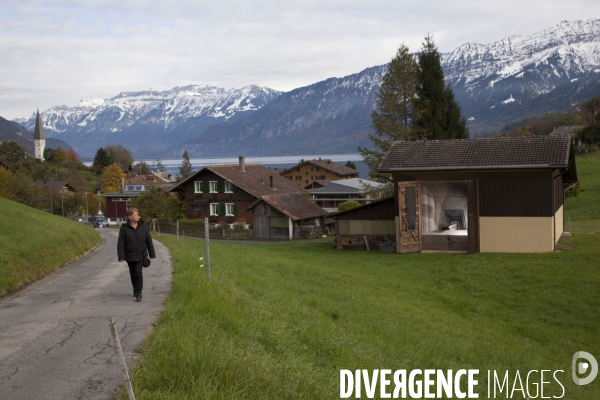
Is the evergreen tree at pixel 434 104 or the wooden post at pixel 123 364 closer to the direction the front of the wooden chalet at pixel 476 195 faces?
the wooden post

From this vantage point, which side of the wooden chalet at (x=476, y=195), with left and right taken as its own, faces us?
front

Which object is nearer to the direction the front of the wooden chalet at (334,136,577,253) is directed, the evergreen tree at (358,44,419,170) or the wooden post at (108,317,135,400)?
the wooden post

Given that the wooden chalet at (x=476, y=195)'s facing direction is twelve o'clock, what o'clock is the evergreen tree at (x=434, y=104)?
The evergreen tree is roughly at 6 o'clock from the wooden chalet.

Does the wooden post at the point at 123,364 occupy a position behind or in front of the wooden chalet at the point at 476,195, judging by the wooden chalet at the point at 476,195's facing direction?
in front

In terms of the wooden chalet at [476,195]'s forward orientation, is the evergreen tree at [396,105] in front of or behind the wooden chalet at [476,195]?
behind
